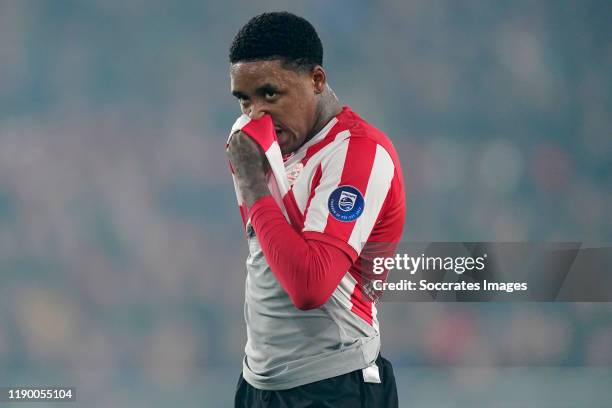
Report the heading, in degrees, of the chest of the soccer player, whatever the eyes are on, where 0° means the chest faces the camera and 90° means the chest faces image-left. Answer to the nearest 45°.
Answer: approximately 45°

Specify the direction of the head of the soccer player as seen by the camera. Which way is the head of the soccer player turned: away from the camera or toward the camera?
toward the camera
